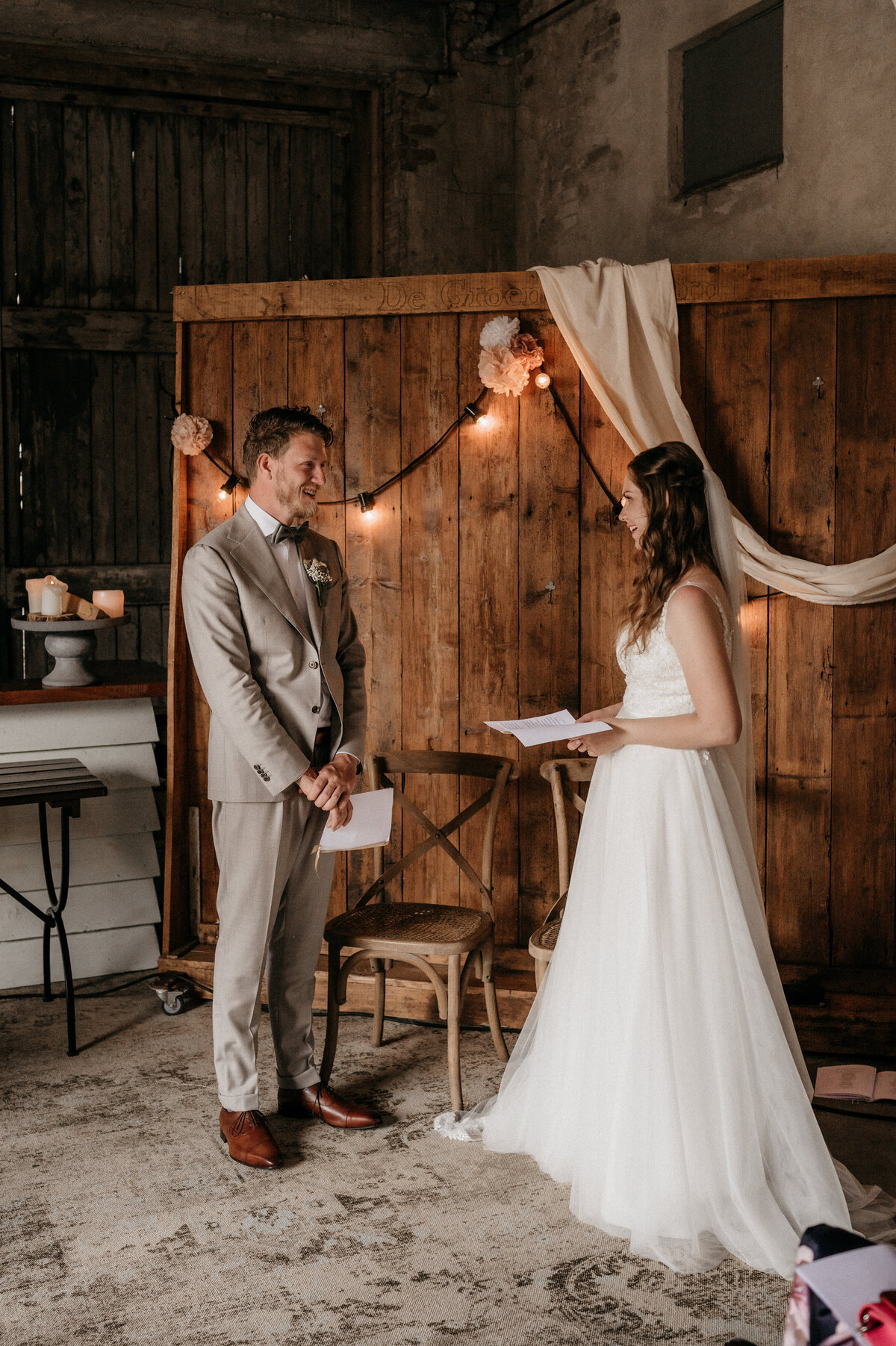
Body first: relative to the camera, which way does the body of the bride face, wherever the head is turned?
to the viewer's left

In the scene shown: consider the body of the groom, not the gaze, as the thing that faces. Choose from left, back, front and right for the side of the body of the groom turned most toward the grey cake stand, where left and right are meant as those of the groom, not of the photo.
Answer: back

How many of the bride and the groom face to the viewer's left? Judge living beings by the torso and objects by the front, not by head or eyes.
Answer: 1

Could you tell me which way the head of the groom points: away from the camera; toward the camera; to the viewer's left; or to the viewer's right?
to the viewer's right

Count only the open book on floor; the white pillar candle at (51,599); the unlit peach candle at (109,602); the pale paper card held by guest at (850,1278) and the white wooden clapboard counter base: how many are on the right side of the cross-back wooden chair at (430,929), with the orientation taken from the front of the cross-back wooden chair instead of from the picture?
3

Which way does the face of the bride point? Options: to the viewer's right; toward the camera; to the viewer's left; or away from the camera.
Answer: to the viewer's left

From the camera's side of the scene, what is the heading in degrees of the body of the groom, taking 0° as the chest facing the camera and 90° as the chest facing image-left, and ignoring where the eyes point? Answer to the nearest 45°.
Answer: approximately 315°

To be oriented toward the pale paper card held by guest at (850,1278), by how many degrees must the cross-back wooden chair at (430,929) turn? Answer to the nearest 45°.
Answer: approximately 45° to its left

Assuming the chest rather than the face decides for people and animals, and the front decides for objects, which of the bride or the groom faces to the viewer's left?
the bride

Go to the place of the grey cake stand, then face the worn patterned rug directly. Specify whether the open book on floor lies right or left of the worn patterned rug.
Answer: left

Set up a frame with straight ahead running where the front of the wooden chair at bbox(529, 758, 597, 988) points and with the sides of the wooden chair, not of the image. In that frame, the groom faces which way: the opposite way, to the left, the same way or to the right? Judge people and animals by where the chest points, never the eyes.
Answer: to the left
